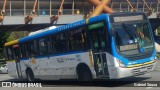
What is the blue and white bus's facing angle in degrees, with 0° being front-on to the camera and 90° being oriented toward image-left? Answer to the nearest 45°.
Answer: approximately 315°
